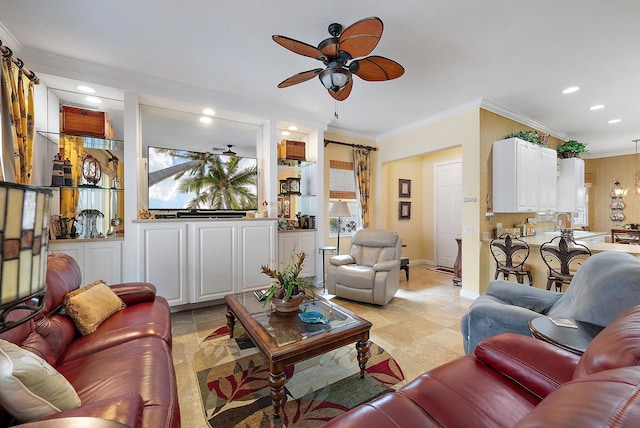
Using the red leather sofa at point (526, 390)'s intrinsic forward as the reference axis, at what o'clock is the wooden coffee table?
The wooden coffee table is roughly at 11 o'clock from the red leather sofa.

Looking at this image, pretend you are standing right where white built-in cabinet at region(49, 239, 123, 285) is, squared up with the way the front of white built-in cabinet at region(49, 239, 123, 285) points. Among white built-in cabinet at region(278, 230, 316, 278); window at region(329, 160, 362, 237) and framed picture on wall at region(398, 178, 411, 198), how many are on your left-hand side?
3

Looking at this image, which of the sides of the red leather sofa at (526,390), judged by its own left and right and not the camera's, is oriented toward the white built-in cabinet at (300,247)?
front

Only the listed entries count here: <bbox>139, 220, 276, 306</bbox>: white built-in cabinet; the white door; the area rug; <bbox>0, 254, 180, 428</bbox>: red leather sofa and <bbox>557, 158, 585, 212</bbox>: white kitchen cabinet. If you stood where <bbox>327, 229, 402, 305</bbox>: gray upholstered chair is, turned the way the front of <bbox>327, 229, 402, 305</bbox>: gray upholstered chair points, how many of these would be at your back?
2

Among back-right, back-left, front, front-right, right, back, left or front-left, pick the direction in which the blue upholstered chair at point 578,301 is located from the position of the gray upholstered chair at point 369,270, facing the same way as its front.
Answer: left

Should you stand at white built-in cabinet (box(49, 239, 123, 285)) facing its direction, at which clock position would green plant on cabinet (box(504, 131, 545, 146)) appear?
The green plant on cabinet is roughly at 10 o'clock from the white built-in cabinet.

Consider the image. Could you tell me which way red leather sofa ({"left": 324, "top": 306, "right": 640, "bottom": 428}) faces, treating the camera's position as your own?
facing away from the viewer and to the left of the viewer

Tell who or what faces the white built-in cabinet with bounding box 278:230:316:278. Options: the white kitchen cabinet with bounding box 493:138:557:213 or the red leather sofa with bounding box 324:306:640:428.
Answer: the red leather sofa

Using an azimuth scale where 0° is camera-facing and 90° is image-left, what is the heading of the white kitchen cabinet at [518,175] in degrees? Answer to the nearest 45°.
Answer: approximately 315°

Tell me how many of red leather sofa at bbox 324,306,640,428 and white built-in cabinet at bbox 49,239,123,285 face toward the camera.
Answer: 1

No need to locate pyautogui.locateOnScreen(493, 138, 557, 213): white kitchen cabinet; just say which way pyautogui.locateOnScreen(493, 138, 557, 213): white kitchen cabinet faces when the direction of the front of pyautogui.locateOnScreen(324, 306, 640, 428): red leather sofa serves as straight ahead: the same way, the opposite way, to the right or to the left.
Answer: the opposite way
